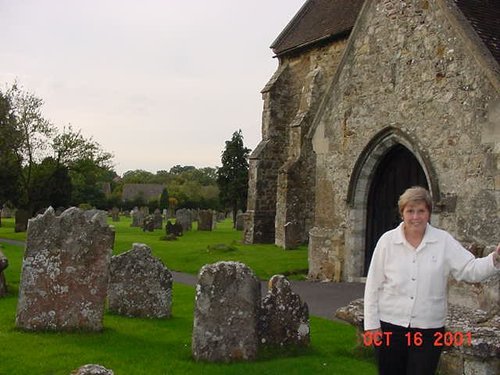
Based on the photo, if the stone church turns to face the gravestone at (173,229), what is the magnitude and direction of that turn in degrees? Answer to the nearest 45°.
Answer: approximately 90° to its right

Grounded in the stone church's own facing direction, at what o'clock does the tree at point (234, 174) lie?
The tree is roughly at 4 o'clock from the stone church.

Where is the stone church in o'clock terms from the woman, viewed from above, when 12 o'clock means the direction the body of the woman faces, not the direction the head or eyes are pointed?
The stone church is roughly at 6 o'clock from the woman.

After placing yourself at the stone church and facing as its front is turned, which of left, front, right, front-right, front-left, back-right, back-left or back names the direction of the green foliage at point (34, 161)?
right

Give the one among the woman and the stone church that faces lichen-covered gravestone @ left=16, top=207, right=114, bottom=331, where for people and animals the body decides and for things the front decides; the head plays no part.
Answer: the stone church

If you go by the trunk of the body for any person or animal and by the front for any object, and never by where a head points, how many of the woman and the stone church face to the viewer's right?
0

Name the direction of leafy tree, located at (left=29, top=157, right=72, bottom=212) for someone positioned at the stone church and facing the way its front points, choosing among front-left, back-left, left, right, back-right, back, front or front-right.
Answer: right

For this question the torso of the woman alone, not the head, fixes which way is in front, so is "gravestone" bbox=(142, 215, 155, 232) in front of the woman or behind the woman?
behind

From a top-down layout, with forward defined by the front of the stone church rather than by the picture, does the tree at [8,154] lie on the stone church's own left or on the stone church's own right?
on the stone church's own right

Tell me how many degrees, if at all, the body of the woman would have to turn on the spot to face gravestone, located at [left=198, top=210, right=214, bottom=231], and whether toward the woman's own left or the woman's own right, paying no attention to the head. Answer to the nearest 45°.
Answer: approximately 135° to the woman's own right

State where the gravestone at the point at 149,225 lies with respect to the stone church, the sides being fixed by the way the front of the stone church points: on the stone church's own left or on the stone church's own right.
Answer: on the stone church's own right

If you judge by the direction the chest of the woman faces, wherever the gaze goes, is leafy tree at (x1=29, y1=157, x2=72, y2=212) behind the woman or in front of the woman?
behind
